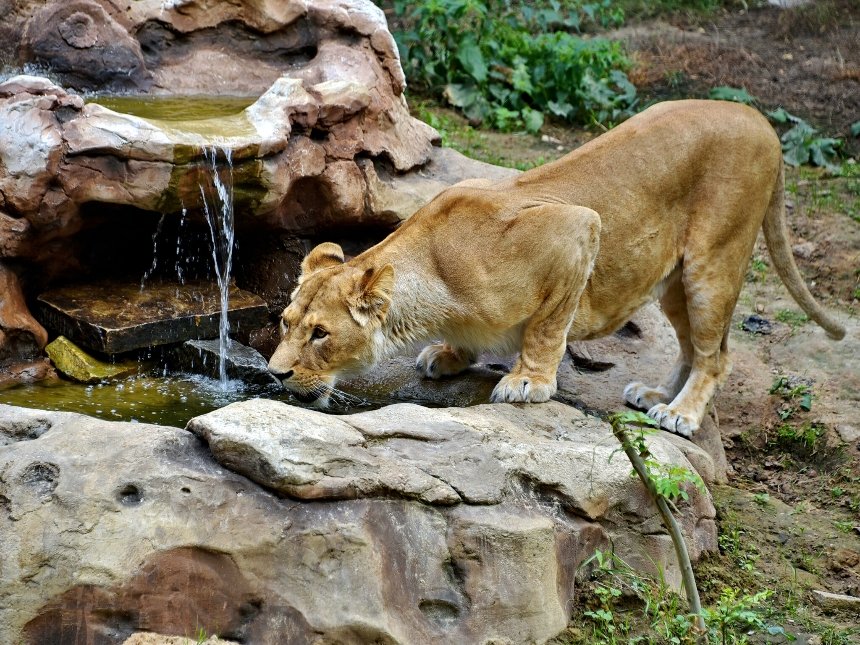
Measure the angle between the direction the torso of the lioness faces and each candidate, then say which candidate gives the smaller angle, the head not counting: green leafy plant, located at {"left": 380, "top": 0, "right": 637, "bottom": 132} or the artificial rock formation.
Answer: the artificial rock formation

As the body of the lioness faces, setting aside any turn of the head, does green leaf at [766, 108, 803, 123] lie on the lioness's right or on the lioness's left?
on the lioness's right

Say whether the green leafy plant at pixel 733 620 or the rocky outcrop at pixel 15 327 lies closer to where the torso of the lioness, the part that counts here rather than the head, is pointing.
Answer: the rocky outcrop

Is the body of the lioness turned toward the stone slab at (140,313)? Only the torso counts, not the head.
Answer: yes

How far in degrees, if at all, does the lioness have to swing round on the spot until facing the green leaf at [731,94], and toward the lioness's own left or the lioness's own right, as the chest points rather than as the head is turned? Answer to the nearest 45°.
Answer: approximately 90° to the lioness's own right

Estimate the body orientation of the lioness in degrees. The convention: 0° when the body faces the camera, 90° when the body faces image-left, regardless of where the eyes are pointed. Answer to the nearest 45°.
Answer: approximately 90°

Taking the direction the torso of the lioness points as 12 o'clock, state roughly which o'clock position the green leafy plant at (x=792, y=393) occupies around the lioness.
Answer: The green leafy plant is roughly at 5 o'clock from the lioness.

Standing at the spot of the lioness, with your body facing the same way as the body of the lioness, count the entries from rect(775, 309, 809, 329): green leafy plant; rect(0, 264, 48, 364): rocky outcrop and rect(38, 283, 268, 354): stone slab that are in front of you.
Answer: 2

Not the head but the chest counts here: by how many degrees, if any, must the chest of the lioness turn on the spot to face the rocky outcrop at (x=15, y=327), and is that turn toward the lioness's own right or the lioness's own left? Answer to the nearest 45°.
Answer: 0° — it already faces it

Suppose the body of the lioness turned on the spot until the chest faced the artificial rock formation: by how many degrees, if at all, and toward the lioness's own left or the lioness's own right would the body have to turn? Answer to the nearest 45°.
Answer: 0° — it already faces it

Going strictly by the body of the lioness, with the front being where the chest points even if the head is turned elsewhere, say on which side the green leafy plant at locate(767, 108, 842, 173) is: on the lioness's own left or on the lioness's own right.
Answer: on the lioness's own right

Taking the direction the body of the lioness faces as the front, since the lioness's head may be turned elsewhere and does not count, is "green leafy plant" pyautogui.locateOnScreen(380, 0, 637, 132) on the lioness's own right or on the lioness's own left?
on the lioness's own right

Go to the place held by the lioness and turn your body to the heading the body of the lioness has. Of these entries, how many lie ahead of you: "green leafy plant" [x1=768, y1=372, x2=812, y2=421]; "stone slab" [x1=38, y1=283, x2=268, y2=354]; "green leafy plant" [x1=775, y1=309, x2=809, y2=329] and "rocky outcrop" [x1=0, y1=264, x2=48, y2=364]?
2

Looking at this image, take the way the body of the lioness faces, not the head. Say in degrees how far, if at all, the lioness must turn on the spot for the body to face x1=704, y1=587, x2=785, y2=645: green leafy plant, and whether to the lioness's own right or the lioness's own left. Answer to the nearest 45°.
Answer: approximately 135° to the lioness's own left
